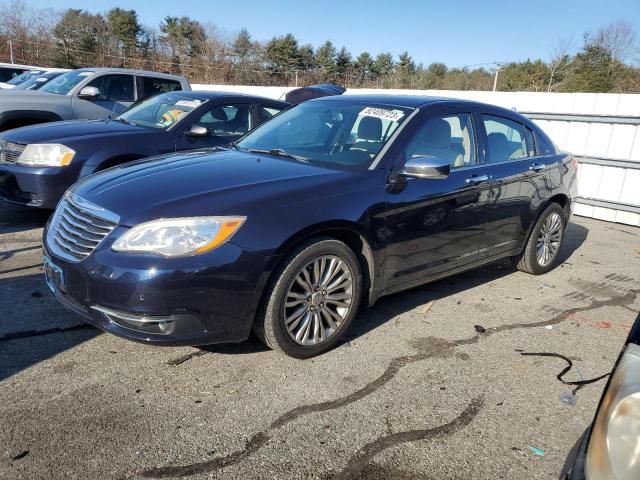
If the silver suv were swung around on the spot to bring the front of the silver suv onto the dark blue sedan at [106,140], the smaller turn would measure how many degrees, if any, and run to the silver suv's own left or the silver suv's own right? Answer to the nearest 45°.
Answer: approximately 45° to the silver suv's own left

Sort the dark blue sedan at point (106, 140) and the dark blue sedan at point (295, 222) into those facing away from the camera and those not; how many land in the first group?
0

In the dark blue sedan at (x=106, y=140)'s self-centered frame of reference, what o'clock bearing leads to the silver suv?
The silver suv is roughly at 4 o'clock from the dark blue sedan.

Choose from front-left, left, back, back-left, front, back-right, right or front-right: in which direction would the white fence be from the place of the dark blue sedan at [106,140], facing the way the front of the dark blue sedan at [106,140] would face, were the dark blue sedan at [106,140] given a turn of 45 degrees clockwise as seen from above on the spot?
back

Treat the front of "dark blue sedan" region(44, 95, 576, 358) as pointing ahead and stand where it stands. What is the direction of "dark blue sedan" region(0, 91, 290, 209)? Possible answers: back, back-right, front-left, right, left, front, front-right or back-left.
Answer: right

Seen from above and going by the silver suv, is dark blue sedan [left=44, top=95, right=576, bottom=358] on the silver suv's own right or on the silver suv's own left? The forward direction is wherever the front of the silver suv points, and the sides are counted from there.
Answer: on the silver suv's own left

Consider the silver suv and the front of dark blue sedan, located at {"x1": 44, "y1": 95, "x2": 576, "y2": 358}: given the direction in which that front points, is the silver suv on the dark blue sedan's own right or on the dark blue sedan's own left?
on the dark blue sedan's own right

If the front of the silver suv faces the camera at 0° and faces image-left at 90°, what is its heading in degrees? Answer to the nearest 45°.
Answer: approximately 45°

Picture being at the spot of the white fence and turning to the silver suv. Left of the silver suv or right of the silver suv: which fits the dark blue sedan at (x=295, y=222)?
left

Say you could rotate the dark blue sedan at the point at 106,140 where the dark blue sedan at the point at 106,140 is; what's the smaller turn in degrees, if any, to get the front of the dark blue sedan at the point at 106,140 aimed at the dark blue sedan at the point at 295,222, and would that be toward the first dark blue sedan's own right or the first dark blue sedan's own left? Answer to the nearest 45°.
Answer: approximately 45° to the first dark blue sedan's own left

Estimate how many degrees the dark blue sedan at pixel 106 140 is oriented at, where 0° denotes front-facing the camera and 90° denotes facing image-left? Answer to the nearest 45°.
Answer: approximately 45°
